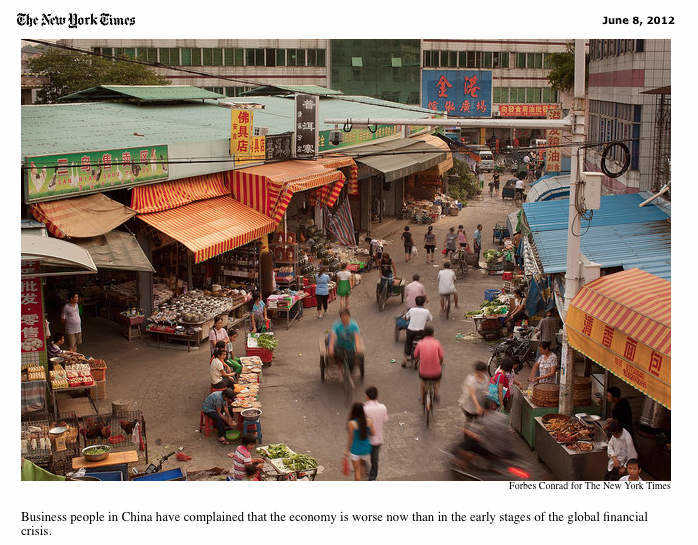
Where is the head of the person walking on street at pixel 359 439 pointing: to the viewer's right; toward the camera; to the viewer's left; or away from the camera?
away from the camera

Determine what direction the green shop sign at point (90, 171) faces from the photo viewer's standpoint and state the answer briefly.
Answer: facing the viewer and to the right of the viewer

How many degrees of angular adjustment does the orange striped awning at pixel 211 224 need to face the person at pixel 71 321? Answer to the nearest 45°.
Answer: approximately 90° to its right

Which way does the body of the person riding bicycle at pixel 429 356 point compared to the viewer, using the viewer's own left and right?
facing away from the viewer
